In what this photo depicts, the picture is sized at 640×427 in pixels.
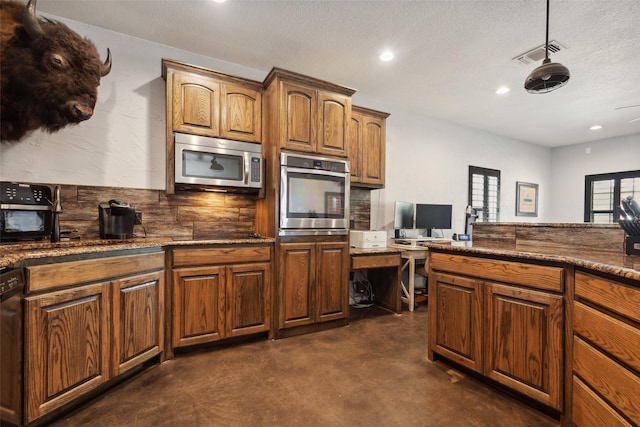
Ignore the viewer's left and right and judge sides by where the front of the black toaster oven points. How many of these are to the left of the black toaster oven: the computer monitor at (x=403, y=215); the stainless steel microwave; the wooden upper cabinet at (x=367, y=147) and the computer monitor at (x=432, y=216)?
4

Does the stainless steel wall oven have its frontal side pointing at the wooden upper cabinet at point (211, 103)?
no

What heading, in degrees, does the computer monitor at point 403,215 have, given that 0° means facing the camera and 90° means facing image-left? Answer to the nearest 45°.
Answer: approximately 315°

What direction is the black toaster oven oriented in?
toward the camera

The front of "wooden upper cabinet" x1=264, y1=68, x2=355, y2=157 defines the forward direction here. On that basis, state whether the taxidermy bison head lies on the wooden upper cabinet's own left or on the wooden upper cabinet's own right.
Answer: on the wooden upper cabinet's own right

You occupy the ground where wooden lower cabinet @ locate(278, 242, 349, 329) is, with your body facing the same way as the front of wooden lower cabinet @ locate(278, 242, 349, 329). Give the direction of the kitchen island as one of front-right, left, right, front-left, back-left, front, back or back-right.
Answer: front

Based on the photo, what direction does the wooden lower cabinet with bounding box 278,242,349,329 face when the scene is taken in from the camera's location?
facing the viewer and to the right of the viewer

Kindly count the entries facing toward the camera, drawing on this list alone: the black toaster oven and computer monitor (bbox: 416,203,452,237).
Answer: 2

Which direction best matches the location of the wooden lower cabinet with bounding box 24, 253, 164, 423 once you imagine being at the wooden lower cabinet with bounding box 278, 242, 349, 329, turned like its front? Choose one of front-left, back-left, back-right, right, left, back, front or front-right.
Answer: right

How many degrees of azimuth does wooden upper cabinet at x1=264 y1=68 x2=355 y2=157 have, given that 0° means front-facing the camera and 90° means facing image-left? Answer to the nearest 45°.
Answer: approximately 315°

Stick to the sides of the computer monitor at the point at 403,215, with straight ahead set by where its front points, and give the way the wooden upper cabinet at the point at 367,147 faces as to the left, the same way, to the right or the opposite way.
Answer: the same way
